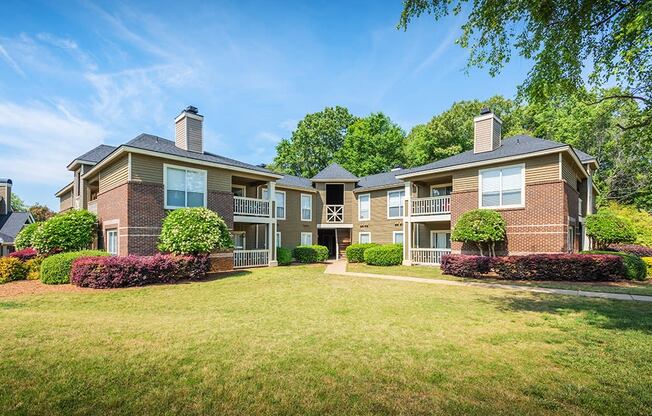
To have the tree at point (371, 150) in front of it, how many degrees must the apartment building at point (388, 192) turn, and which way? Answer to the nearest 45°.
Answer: approximately 180°

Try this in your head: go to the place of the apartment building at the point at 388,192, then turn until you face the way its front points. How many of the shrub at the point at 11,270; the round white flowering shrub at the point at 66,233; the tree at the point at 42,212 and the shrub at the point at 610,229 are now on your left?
1

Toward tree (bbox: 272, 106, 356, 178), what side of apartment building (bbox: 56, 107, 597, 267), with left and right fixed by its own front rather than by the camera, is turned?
back

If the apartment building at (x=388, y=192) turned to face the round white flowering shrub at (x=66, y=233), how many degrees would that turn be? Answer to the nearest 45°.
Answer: approximately 90° to its right

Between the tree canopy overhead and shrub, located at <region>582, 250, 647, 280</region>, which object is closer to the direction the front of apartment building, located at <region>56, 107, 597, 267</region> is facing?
the tree canopy overhead

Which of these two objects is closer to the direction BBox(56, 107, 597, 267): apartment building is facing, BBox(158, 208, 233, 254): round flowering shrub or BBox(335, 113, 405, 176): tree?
the round flowering shrub

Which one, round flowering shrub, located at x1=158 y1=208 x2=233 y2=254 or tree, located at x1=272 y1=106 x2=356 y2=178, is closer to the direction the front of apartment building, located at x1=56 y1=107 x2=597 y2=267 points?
the round flowering shrub

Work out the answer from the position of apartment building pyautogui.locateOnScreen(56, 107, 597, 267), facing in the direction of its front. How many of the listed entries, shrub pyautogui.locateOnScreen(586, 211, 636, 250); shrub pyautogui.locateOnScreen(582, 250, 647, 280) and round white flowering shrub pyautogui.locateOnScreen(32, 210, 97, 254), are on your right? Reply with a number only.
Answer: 1

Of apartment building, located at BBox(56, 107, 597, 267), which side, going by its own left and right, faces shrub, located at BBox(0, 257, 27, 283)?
right

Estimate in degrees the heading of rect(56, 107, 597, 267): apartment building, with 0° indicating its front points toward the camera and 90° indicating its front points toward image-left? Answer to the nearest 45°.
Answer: approximately 0°
